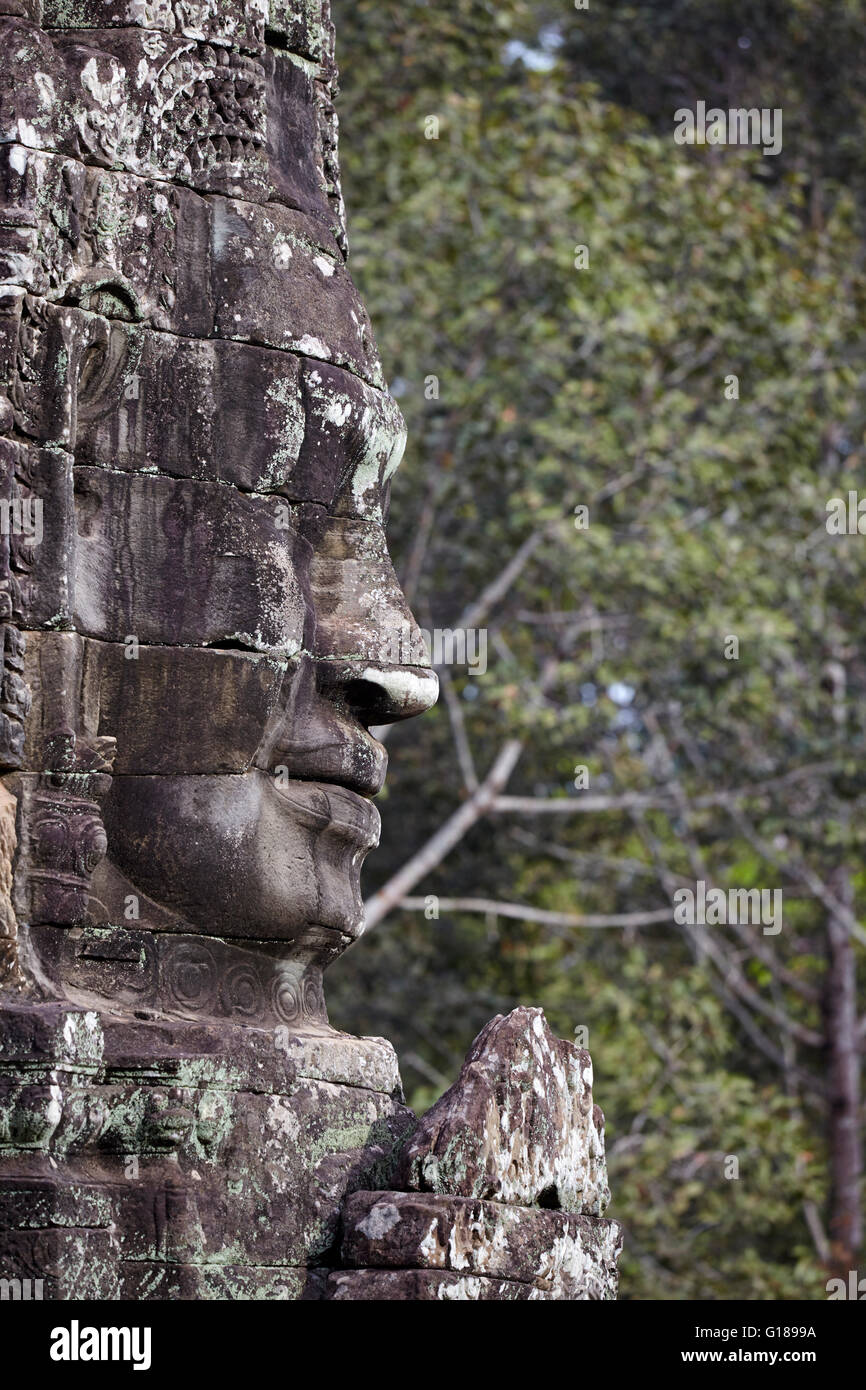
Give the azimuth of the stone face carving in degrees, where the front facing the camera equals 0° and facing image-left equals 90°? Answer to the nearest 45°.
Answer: approximately 270°
